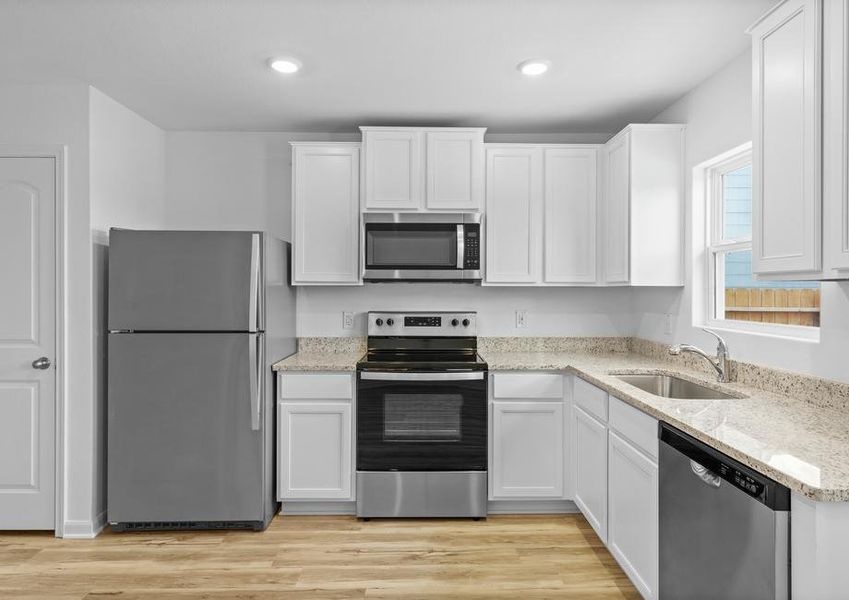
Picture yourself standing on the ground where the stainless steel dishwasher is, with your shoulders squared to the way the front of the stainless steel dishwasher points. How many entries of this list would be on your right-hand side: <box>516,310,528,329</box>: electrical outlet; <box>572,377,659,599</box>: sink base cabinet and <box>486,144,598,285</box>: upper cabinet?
3

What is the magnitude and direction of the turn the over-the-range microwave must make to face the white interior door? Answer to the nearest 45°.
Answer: approximately 90° to its right

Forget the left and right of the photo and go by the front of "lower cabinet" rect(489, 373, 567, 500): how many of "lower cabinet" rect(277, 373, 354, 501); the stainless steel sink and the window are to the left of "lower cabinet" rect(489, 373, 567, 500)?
2

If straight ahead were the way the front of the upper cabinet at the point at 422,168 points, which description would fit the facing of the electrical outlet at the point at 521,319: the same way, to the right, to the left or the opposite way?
the same way

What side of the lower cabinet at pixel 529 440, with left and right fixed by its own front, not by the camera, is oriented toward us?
front

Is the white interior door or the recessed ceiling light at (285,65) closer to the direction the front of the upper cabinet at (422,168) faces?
the recessed ceiling light

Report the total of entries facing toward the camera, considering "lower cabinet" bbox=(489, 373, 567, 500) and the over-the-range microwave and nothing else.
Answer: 2

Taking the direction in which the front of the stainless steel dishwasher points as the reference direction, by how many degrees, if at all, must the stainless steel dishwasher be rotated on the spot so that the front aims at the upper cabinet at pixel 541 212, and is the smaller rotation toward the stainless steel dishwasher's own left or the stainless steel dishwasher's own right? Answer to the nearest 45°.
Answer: approximately 90° to the stainless steel dishwasher's own right

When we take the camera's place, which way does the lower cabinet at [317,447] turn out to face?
facing the viewer

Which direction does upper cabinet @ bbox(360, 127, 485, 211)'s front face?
toward the camera

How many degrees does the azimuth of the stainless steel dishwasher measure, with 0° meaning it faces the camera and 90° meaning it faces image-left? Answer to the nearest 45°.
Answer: approximately 45°

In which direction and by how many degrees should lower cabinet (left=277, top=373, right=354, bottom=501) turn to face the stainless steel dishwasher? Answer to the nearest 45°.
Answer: approximately 45° to its left

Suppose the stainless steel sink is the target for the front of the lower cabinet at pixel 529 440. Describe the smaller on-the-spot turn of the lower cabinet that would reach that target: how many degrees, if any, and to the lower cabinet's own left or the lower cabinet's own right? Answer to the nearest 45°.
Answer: approximately 90° to the lower cabinet's own left

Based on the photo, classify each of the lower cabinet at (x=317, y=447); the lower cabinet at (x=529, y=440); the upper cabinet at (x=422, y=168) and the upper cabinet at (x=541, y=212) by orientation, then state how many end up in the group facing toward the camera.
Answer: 4

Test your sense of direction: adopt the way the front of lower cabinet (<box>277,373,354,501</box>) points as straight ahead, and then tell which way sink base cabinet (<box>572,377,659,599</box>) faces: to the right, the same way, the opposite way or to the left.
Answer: to the right
